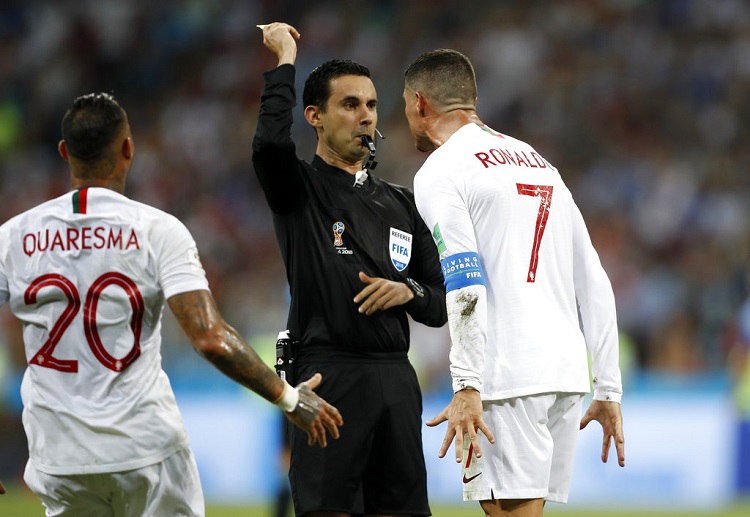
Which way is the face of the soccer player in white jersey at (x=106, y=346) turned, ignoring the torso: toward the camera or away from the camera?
away from the camera

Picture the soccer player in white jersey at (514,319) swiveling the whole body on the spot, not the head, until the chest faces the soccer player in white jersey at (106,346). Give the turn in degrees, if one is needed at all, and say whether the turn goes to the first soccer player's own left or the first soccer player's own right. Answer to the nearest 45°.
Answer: approximately 90° to the first soccer player's own left

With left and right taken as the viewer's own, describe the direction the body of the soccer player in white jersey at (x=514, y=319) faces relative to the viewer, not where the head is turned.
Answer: facing away from the viewer and to the left of the viewer

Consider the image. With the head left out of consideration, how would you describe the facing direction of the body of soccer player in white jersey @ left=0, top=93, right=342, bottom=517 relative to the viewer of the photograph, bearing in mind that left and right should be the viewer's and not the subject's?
facing away from the viewer

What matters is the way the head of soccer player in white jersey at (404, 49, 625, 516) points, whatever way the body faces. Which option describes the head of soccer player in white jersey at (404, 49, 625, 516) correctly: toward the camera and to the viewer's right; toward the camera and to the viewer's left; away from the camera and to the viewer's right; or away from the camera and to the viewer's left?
away from the camera and to the viewer's left

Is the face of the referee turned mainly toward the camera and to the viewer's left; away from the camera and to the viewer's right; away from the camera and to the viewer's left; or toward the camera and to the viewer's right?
toward the camera and to the viewer's right

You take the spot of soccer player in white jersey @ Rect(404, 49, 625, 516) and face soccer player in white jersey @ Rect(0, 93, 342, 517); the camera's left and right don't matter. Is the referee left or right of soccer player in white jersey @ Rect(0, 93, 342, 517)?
right

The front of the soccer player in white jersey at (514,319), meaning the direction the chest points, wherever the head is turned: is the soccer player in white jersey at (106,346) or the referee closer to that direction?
the referee
